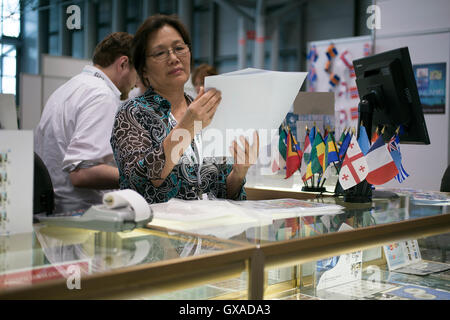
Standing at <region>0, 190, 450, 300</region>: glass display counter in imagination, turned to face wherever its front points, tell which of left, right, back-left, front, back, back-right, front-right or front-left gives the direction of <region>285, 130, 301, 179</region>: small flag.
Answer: back-left

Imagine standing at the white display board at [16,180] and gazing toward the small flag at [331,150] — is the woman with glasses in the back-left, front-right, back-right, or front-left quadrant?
front-left

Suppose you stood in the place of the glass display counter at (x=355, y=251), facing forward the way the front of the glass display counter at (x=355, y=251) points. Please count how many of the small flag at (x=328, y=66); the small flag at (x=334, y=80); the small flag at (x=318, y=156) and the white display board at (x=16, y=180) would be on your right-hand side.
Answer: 1

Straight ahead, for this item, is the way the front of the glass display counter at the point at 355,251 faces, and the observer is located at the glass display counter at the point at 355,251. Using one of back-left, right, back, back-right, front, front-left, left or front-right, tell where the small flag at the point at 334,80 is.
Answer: back-left

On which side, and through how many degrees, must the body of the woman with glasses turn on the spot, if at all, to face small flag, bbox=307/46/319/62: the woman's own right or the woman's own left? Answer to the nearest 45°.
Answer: approximately 135° to the woman's own left

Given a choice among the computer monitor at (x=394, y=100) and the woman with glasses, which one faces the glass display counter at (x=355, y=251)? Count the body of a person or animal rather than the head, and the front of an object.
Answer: the woman with glasses

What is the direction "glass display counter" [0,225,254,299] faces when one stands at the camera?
facing the viewer and to the right of the viewer

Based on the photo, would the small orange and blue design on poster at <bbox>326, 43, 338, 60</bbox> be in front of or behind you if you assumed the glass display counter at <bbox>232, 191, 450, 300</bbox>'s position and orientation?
behind

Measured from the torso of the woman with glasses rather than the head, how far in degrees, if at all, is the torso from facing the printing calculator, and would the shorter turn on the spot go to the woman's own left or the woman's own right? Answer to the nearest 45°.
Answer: approximately 45° to the woman's own right

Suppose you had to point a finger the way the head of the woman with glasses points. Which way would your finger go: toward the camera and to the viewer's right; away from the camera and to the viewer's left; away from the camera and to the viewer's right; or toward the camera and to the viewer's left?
toward the camera and to the viewer's right

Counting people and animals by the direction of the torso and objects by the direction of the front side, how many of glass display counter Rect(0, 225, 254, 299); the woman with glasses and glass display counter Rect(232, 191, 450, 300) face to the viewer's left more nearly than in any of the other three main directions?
0

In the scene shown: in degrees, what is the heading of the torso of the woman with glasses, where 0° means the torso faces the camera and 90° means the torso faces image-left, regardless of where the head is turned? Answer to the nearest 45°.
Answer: approximately 315°

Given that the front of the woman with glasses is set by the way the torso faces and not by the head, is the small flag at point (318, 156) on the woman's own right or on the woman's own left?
on the woman's own left
